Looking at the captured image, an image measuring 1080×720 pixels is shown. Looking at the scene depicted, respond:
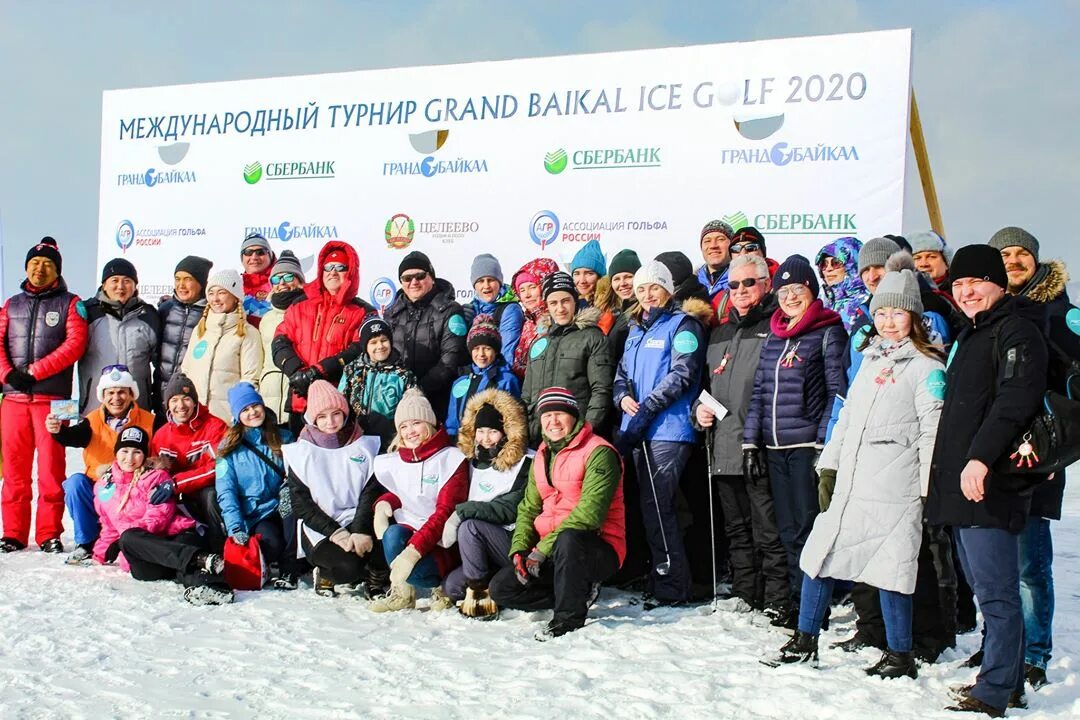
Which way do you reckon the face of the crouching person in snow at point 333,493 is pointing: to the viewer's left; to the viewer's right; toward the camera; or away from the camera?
toward the camera

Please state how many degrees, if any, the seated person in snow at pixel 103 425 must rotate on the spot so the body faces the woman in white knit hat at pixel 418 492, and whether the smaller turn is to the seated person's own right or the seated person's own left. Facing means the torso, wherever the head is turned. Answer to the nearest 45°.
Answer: approximately 45° to the seated person's own left

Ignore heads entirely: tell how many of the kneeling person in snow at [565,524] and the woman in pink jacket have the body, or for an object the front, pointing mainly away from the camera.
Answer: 0

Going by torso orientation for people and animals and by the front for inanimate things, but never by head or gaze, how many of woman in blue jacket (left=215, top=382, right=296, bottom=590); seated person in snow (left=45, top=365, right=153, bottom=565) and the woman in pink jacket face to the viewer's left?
0

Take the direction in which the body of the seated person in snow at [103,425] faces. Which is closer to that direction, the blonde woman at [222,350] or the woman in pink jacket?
the woman in pink jacket

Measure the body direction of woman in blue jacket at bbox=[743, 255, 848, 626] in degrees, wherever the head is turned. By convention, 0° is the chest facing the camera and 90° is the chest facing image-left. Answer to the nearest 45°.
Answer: approximately 45°

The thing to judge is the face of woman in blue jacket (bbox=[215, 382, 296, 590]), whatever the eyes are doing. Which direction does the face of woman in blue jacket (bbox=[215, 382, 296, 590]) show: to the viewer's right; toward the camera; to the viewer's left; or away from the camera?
toward the camera

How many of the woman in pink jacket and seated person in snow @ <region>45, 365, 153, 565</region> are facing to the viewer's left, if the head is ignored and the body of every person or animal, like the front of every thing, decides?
0

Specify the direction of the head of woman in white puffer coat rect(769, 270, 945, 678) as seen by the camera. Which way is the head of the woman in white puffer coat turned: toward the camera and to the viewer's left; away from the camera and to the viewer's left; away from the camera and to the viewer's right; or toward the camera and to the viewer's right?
toward the camera and to the viewer's left

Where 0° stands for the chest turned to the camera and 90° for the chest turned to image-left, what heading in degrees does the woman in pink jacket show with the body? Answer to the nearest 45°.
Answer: approximately 315°

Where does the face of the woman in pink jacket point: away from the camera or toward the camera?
toward the camera

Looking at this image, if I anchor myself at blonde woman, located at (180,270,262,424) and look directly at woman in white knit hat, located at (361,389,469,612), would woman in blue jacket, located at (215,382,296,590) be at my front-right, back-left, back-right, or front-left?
front-right

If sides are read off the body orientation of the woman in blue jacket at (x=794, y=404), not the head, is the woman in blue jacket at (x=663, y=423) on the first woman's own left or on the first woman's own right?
on the first woman's own right

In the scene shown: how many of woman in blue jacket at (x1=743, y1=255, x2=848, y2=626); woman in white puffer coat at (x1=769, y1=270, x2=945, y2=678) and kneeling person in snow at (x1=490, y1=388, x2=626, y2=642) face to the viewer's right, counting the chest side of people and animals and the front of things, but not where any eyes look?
0

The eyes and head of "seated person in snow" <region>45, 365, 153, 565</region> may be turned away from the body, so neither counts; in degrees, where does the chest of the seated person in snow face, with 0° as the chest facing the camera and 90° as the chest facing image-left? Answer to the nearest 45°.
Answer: approximately 0°

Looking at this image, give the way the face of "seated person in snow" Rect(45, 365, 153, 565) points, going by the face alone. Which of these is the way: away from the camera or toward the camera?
toward the camera
